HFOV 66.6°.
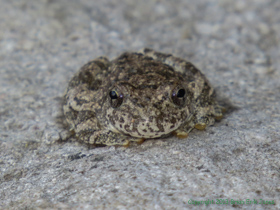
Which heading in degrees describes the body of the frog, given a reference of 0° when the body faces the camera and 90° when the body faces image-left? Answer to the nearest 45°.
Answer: approximately 0°
